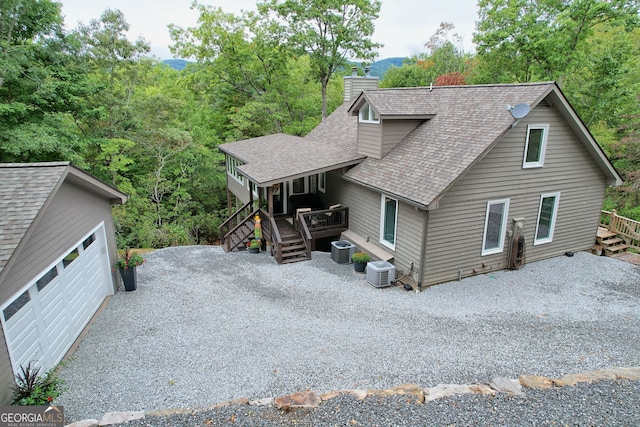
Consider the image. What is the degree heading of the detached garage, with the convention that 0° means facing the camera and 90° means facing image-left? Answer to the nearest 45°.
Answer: approximately 315°

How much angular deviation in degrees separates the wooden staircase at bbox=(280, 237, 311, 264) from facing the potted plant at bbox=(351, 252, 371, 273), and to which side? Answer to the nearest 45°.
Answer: approximately 45° to its left

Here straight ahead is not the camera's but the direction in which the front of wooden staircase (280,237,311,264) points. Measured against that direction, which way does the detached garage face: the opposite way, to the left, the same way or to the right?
to the left

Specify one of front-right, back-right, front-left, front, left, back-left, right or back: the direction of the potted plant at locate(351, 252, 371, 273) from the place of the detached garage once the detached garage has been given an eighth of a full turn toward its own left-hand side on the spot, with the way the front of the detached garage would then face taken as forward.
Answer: front

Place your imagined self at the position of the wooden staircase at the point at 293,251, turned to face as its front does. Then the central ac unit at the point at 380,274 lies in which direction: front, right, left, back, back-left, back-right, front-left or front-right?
front-left

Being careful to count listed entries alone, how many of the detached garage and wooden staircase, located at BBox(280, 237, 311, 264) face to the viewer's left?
0

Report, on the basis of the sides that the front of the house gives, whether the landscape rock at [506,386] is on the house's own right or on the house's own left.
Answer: on the house's own left

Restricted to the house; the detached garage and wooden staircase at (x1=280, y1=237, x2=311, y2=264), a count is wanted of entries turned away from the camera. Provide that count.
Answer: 0

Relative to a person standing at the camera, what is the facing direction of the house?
facing the viewer and to the left of the viewer

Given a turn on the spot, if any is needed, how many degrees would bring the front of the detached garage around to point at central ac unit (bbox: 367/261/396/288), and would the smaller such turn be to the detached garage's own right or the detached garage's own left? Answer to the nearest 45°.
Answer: approximately 45° to the detached garage's own left

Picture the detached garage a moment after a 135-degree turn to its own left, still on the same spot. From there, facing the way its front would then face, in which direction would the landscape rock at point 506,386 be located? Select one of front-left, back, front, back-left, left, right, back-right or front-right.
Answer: back-right

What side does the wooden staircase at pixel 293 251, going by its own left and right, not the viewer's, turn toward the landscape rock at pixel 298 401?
front

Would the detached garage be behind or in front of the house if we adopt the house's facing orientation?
in front

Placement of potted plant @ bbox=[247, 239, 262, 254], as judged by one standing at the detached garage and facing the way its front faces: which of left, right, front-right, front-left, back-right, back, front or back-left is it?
left

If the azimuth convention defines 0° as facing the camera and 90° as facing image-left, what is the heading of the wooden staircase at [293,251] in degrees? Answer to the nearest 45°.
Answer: approximately 0°

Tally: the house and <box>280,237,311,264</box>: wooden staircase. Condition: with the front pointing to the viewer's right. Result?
0

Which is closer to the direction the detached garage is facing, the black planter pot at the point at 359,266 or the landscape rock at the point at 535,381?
the landscape rock

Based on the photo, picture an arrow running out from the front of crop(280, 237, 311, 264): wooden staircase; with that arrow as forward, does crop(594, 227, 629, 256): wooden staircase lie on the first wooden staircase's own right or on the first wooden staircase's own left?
on the first wooden staircase's own left

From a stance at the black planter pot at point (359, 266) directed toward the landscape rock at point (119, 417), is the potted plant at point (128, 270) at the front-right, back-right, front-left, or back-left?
front-right

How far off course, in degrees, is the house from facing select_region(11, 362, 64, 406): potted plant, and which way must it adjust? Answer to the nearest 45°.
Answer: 0° — it already faces it

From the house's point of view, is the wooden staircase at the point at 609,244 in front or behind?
behind

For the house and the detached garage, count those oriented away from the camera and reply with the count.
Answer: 0
